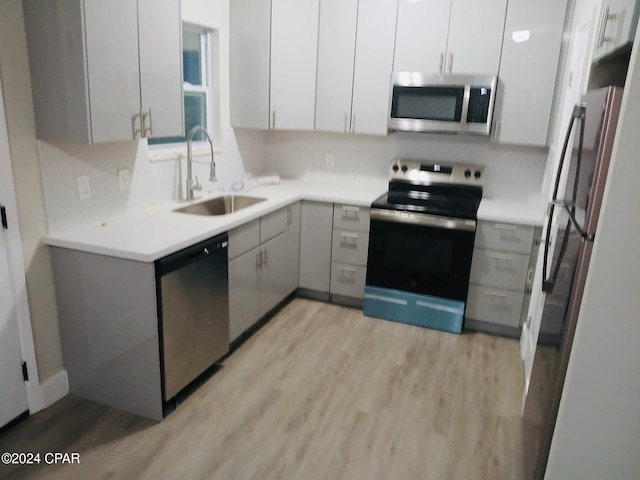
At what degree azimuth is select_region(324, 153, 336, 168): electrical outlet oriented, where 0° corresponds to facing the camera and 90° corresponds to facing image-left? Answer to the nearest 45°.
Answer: approximately 0°

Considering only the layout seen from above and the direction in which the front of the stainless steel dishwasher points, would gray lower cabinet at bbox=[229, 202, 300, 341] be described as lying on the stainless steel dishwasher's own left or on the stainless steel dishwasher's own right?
on the stainless steel dishwasher's own left

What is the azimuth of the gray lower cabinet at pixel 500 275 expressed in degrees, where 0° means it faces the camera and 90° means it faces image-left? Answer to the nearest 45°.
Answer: approximately 0°

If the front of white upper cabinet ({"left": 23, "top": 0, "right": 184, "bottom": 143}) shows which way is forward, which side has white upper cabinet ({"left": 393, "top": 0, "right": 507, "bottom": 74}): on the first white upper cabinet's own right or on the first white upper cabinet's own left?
on the first white upper cabinet's own left

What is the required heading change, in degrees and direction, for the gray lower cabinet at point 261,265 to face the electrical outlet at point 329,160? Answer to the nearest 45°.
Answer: approximately 90° to its left

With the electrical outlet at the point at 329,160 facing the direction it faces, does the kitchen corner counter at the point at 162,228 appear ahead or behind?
ahead

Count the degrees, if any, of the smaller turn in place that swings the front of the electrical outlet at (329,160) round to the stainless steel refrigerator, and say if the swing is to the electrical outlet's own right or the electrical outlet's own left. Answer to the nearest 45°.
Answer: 0° — it already faces it

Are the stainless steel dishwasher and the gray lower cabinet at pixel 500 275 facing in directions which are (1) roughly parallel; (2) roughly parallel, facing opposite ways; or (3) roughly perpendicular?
roughly perpendicular

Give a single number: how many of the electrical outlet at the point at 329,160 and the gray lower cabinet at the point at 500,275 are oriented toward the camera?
2

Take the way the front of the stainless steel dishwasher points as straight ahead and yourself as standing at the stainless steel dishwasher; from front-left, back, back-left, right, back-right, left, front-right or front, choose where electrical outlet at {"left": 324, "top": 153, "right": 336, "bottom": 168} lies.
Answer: left

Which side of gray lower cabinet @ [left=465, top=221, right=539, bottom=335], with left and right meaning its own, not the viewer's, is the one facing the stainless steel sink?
right
